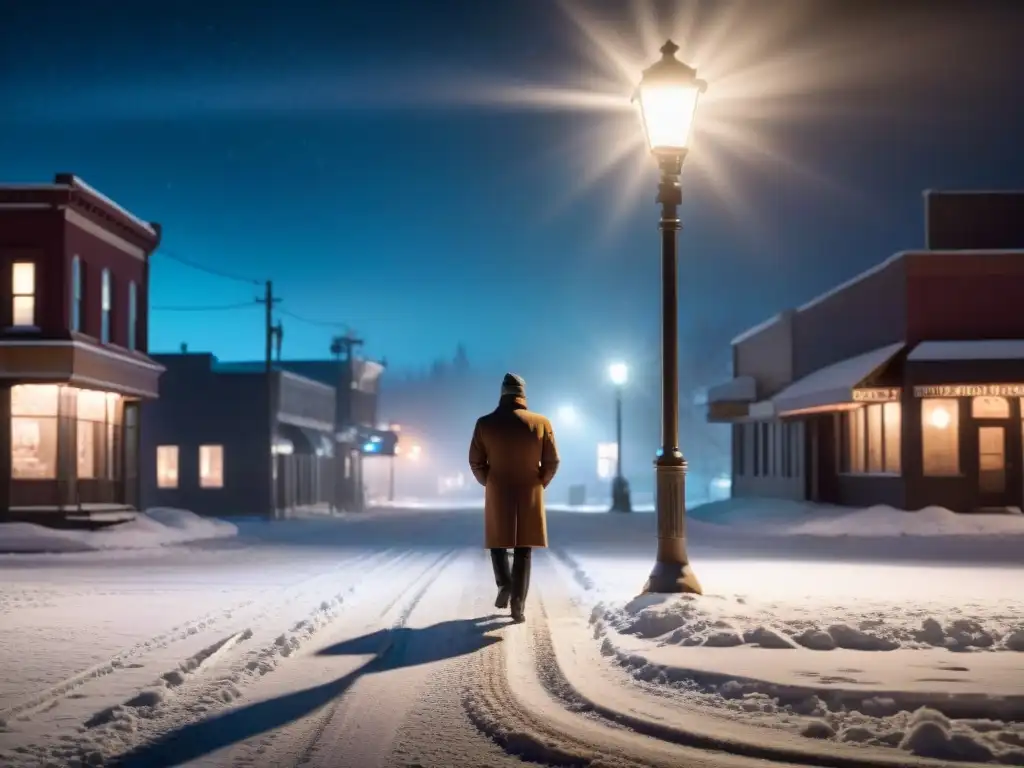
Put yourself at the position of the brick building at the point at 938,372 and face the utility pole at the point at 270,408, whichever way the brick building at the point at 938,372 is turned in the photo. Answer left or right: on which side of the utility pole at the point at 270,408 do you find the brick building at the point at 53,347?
left

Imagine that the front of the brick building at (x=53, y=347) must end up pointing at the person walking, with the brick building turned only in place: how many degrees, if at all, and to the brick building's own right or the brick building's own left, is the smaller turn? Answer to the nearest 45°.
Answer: approximately 45° to the brick building's own right

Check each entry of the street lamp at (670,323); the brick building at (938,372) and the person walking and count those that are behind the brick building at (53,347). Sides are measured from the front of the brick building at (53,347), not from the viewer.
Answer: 0

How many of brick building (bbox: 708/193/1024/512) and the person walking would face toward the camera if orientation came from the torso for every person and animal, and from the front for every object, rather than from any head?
1

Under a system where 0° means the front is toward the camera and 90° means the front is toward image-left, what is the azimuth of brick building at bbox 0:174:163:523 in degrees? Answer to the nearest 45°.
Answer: approximately 315°

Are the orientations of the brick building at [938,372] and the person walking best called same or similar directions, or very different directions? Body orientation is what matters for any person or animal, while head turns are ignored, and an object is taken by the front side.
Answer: very different directions

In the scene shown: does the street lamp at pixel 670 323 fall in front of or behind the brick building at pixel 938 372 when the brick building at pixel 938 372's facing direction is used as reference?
in front

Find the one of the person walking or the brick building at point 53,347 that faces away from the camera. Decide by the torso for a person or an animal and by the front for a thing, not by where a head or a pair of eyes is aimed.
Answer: the person walking

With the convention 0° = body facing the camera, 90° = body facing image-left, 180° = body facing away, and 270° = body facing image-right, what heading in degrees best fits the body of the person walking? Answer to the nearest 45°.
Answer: approximately 180°

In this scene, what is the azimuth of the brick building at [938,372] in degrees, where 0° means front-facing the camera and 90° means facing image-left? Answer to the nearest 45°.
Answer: approximately 0°

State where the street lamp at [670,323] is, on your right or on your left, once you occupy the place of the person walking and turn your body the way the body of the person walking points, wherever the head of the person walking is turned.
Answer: on your right

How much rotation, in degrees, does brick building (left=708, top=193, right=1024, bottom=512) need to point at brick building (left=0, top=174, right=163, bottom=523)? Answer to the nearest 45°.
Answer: approximately 90° to its right

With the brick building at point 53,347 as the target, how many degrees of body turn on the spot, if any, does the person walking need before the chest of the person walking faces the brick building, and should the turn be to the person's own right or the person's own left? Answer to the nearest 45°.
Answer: approximately 45° to the person's own left

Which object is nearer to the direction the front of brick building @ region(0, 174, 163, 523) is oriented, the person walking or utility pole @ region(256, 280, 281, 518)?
the person walking

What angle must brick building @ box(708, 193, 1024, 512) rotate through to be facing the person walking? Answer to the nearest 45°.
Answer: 0° — it already faces them
